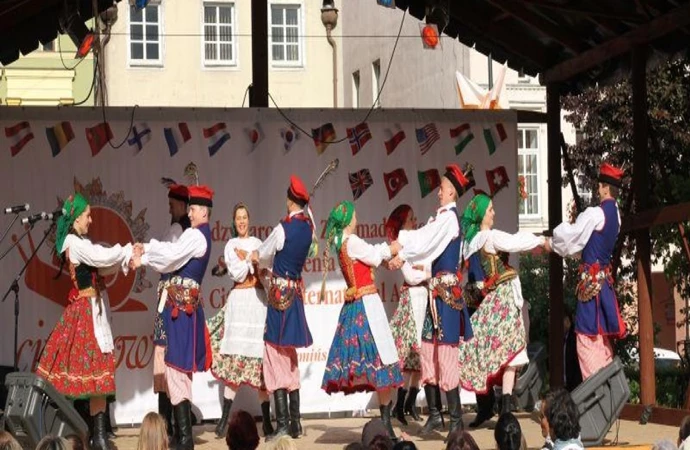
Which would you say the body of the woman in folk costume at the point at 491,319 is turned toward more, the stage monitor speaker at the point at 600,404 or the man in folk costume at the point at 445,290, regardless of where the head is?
the stage monitor speaker

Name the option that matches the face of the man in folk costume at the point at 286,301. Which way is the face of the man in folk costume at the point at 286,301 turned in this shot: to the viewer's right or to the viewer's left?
to the viewer's left

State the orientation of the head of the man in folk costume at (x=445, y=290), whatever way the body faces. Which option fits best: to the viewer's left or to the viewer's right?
to the viewer's left

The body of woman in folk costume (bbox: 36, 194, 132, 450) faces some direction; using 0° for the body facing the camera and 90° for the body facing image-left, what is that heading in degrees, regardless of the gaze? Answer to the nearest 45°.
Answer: approximately 270°

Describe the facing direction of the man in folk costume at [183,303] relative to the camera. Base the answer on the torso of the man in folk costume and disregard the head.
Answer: to the viewer's left

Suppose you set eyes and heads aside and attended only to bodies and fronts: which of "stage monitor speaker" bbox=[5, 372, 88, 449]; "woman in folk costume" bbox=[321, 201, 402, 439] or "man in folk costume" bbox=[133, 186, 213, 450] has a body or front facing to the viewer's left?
the man in folk costume

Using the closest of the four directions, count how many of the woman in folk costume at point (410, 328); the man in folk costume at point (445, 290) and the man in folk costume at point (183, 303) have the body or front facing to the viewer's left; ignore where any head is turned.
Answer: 2

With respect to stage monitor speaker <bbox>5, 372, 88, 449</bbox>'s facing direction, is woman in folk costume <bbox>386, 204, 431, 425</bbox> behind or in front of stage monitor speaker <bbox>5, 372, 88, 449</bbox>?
in front

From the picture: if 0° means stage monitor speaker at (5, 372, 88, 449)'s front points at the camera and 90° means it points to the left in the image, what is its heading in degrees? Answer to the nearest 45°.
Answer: approximately 225°
